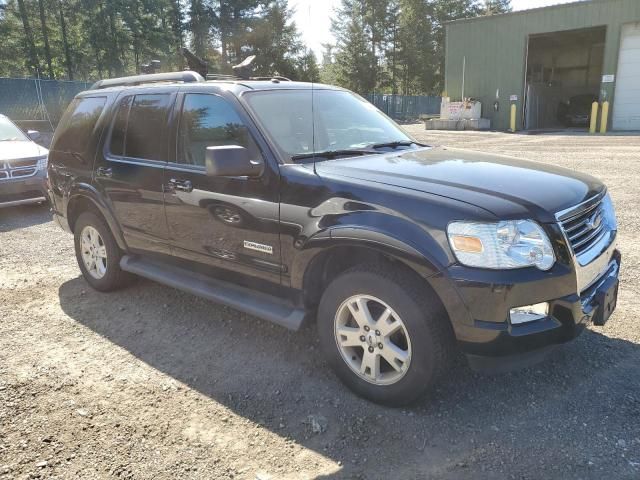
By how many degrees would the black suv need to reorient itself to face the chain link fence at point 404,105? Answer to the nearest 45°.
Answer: approximately 135° to its left

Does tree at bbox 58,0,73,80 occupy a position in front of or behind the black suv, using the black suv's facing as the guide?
behind

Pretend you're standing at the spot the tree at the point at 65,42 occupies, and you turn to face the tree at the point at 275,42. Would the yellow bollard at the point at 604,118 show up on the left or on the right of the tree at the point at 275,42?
right

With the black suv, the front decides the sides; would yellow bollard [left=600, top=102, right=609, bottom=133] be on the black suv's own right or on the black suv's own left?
on the black suv's own left

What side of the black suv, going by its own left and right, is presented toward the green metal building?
left

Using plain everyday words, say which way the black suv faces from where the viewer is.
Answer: facing the viewer and to the right of the viewer

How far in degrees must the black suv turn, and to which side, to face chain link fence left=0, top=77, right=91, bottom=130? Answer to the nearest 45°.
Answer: approximately 180°

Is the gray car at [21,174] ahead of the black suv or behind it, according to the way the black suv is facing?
behind

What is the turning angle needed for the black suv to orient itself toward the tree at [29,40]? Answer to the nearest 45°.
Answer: approximately 180°

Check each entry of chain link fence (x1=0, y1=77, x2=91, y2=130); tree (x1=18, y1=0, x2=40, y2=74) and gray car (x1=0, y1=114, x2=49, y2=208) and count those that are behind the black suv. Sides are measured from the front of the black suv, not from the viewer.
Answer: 3
